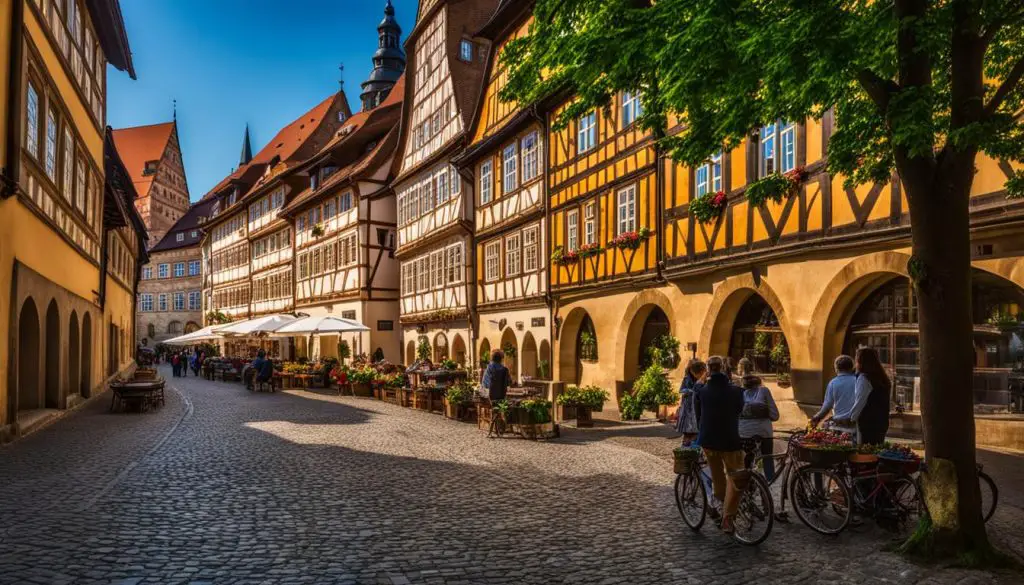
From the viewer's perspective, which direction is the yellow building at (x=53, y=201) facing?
to the viewer's right

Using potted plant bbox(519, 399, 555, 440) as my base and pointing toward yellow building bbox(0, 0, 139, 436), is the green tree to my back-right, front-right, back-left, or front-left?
back-left

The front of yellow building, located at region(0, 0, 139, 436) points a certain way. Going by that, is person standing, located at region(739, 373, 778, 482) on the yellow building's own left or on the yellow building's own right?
on the yellow building's own right

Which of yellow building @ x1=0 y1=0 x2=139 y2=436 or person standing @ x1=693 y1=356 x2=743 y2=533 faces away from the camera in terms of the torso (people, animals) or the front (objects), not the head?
the person standing

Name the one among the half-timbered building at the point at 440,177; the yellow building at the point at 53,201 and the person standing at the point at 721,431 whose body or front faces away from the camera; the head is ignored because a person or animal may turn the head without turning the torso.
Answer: the person standing

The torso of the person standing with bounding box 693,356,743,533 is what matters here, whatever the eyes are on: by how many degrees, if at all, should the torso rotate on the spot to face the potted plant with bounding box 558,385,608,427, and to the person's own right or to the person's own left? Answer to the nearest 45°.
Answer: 0° — they already face it

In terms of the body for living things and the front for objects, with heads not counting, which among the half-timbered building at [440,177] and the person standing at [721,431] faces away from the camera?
the person standing

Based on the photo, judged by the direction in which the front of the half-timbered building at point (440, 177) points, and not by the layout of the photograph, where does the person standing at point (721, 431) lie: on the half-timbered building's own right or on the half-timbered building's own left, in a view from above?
on the half-timbered building's own left

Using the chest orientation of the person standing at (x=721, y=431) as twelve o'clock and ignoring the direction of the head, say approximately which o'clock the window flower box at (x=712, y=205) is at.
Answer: The window flower box is roughly at 12 o'clock from the person standing.

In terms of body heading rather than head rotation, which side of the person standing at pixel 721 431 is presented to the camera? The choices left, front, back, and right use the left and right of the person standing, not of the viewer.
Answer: back

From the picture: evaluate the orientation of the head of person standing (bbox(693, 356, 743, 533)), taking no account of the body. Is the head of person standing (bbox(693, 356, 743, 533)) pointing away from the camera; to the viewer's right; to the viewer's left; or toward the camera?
away from the camera

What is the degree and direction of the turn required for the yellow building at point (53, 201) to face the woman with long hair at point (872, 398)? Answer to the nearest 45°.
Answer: approximately 45° to its right
